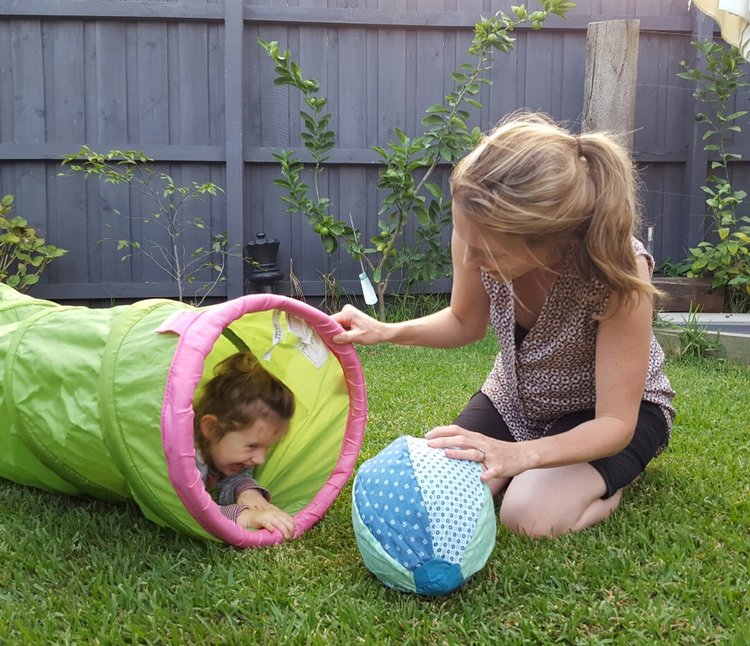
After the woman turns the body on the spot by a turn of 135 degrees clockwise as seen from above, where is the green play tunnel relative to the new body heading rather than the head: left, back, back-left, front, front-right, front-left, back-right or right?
left

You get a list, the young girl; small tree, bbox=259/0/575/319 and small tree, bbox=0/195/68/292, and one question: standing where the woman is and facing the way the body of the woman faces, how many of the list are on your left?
0

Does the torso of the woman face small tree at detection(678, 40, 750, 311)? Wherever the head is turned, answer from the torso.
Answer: no

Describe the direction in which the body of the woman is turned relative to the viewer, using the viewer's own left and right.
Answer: facing the viewer and to the left of the viewer

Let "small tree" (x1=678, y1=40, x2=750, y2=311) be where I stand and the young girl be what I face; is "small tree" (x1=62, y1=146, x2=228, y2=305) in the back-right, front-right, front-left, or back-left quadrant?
front-right

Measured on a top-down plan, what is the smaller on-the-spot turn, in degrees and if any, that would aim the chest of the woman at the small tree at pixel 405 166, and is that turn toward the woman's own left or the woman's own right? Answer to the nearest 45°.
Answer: approximately 135° to the woman's own right

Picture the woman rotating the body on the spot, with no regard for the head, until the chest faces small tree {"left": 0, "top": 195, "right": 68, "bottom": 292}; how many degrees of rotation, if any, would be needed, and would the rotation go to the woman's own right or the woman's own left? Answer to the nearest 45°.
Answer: approximately 90° to the woman's own right

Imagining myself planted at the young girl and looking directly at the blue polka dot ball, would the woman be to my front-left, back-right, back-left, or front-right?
front-left

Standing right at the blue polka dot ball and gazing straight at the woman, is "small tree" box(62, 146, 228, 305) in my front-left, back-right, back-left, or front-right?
front-left

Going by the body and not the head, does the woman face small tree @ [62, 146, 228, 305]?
no
